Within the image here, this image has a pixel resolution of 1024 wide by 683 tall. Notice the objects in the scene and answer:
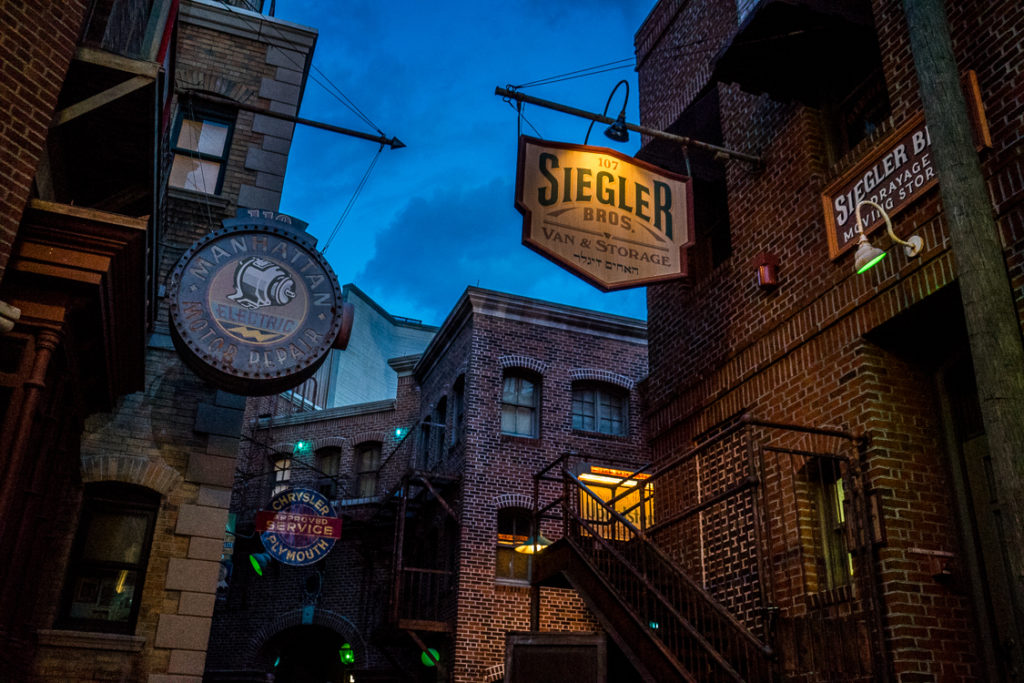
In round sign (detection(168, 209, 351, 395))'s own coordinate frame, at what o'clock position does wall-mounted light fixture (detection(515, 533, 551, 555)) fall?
The wall-mounted light fixture is roughly at 7 o'clock from the round sign.

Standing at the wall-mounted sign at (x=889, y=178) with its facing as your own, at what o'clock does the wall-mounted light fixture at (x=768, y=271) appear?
The wall-mounted light fixture is roughly at 3 o'clock from the wall-mounted sign.

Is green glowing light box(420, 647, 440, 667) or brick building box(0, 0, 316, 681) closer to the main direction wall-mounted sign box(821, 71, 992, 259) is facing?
the brick building

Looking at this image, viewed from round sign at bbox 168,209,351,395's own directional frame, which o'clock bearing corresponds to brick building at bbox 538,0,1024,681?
The brick building is roughly at 10 o'clock from the round sign.

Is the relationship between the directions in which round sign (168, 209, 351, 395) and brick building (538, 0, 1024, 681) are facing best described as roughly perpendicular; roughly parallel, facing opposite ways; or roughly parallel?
roughly perpendicular

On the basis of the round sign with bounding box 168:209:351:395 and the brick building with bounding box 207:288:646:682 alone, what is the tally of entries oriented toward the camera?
2

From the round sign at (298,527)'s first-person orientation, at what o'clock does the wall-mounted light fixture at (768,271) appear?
The wall-mounted light fixture is roughly at 11 o'clock from the round sign.

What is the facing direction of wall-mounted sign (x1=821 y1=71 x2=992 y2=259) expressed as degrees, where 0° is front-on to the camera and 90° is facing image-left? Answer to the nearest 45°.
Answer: approximately 45°

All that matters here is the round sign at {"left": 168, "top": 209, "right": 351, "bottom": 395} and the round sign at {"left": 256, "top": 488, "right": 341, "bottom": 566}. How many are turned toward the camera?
2

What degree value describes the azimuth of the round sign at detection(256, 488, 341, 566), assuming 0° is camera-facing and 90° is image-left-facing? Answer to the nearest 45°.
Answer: approximately 0°

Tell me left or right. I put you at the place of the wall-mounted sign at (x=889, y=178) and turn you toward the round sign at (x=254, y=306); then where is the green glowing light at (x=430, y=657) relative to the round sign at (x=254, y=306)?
right
